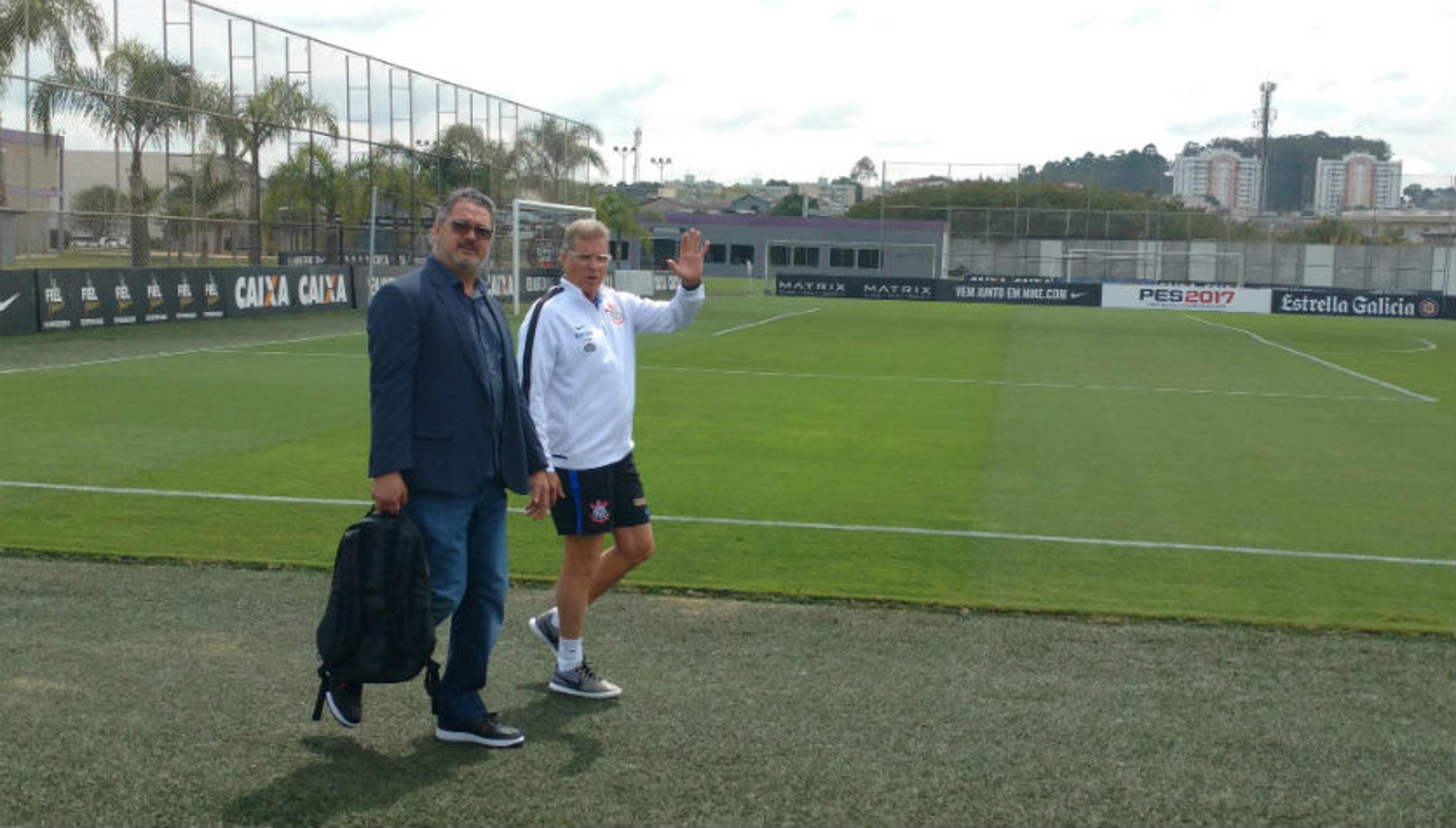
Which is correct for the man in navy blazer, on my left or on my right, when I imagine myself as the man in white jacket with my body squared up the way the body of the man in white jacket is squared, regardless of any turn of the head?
on my right

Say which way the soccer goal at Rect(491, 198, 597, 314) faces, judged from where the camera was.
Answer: facing the viewer and to the right of the viewer

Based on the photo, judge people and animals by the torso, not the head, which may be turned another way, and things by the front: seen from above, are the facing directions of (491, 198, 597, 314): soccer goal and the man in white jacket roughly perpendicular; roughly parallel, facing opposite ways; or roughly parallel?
roughly parallel

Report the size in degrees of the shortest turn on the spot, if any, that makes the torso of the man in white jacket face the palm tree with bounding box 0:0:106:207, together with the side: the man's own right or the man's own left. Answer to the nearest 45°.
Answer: approximately 180°

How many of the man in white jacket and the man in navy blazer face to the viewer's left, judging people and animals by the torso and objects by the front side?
0

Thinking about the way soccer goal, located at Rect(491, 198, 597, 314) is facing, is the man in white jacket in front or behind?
in front

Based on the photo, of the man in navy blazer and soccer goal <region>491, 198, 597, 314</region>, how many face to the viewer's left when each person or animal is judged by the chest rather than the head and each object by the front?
0

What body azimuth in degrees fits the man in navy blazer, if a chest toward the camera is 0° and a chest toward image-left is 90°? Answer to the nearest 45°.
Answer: approximately 315°

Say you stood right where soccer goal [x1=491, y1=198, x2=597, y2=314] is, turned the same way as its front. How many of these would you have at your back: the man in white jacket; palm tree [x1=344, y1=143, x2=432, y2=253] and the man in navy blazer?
1

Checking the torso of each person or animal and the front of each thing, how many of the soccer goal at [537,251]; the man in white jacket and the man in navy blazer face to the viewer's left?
0
